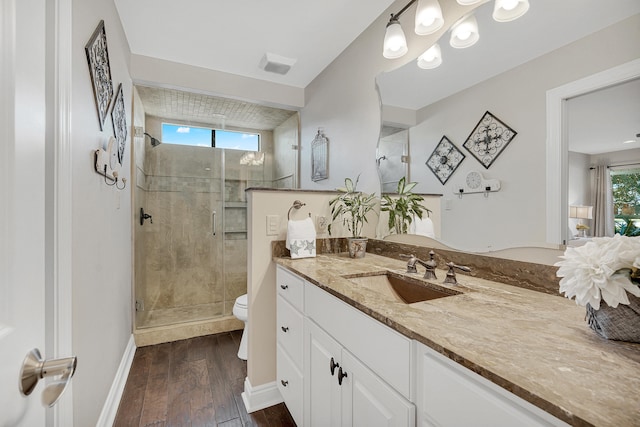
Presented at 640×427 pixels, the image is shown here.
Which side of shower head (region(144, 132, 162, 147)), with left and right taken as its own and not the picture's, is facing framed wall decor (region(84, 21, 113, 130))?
right

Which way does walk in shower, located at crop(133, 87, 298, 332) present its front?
toward the camera

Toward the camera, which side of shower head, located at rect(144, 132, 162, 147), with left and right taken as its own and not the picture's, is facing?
right

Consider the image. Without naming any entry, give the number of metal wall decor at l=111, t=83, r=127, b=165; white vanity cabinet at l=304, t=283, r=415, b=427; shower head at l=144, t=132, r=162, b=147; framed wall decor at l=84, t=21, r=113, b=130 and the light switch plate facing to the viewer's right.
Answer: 3

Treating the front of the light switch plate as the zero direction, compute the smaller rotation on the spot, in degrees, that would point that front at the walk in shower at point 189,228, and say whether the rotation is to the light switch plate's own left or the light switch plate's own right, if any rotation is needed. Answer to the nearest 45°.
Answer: approximately 135° to the light switch plate's own right

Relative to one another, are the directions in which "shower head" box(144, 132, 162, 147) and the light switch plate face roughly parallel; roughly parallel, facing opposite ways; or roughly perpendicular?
roughly perpendicular

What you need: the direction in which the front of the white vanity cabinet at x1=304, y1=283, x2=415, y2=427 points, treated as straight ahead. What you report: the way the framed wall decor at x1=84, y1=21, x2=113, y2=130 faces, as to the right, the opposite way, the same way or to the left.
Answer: the opposite way

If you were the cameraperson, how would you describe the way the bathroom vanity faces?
facing the viewer and to the left of the viewer

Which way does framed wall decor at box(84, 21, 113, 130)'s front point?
to the viewer's right

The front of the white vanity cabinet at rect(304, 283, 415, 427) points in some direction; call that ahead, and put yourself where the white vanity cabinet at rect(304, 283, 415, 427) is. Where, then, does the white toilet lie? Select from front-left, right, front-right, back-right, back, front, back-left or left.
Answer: right

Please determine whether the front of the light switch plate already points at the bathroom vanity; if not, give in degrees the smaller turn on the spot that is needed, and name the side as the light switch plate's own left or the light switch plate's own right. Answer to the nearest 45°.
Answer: approximately 45° to the light switch plate's own left

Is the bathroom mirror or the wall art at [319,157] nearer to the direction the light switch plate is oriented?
the bathroom mirror
